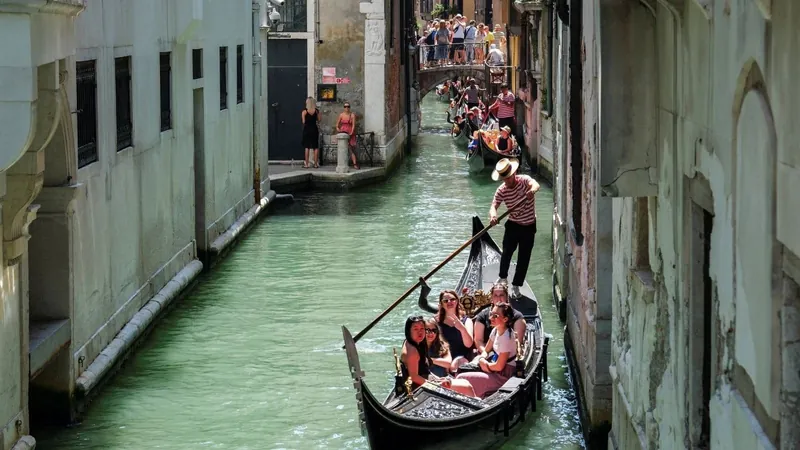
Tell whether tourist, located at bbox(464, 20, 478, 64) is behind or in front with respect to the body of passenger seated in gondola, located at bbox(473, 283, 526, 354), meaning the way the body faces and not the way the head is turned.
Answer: behind

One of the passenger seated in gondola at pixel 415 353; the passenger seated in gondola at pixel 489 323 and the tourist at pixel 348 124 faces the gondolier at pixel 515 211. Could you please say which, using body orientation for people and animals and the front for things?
the tourist

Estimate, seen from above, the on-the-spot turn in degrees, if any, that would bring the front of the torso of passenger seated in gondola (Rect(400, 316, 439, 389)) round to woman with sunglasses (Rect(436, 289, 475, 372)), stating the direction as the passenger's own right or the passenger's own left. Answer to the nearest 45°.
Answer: approximately 135° to the passenger's own left

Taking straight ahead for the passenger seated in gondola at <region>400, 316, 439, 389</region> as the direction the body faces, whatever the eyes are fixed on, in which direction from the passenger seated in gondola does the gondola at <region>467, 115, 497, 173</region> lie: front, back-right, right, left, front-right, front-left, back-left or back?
back-left

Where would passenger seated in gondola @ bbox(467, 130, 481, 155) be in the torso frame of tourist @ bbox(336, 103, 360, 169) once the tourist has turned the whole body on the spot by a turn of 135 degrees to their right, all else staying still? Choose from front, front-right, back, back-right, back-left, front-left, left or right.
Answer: right

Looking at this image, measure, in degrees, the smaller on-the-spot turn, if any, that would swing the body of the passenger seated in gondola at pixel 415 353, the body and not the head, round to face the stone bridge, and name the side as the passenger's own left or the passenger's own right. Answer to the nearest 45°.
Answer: approximately 135° to the passenger's own left

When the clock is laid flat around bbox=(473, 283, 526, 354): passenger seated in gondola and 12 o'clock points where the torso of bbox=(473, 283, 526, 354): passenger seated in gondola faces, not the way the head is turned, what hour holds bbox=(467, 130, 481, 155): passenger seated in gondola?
bbox=(467, 130, 481, 155): passenger seated in gondola is roughly at 6 o'clock from bbox=(473, 283, 526, 354): passenger seated in gondola.

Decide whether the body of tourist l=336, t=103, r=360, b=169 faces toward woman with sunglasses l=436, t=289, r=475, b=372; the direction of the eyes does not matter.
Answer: yes

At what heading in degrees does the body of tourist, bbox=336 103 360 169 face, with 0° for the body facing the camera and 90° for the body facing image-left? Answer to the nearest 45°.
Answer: approximately 0°

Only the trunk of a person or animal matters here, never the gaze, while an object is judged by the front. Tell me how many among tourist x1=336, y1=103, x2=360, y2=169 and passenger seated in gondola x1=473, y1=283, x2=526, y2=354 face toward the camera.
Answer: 2

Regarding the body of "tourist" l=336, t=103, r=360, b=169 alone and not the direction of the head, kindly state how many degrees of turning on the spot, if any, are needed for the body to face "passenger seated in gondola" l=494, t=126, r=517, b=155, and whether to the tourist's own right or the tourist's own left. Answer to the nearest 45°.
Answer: approximately 135° to the tourist's own left

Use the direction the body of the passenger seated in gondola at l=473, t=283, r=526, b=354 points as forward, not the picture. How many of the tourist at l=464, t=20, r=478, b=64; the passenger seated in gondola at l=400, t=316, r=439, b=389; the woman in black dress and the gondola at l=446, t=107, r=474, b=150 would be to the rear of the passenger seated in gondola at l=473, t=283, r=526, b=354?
3
